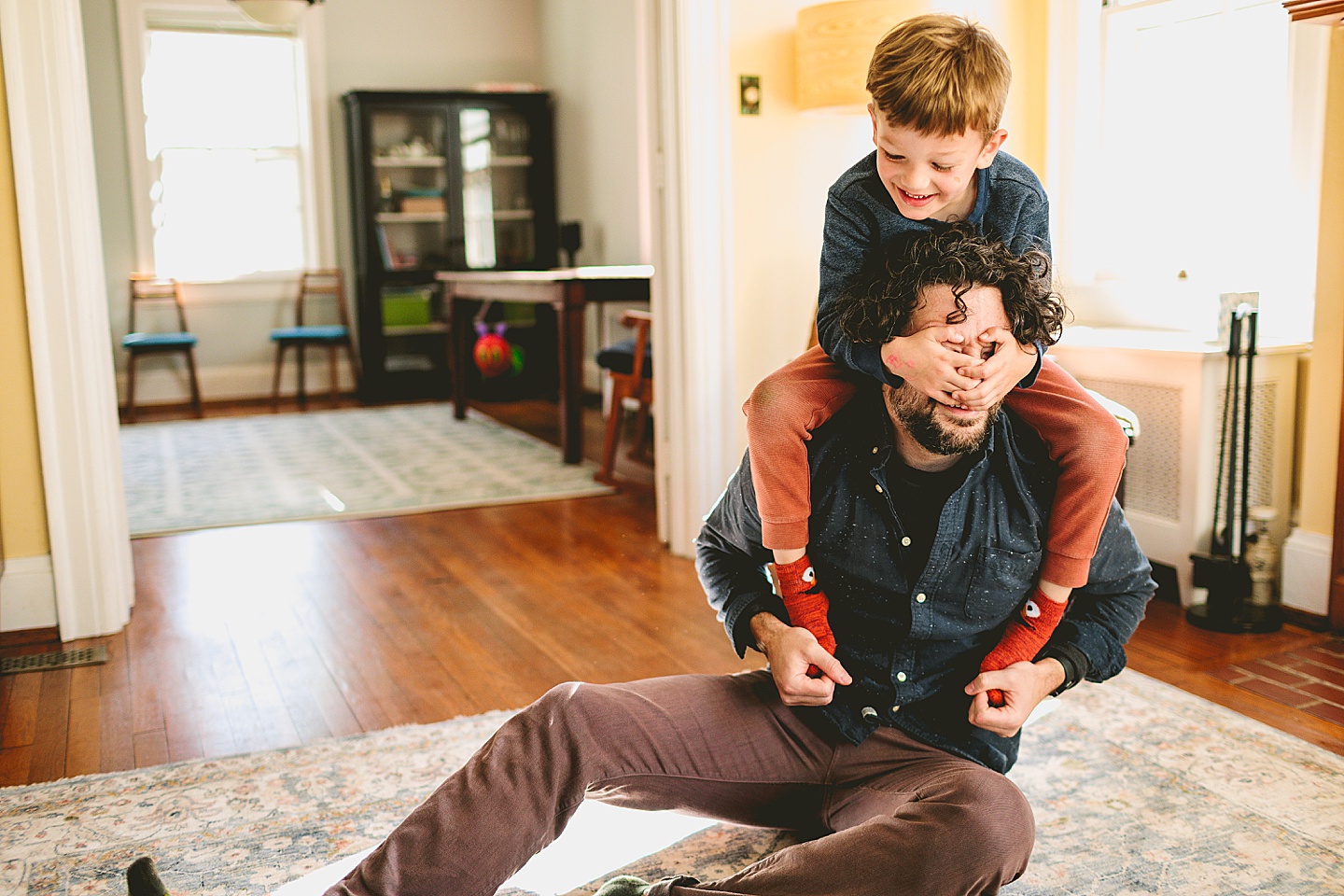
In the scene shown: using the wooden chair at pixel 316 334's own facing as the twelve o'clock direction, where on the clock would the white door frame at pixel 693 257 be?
The white door frame is roughly at 10 o'clock from the wooden chair.

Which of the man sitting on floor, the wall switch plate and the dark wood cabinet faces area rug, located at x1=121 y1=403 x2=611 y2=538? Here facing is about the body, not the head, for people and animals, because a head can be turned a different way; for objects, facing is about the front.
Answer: the dark wood cabinet

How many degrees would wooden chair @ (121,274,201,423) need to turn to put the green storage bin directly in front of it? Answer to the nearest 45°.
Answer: approximately 90° to its left

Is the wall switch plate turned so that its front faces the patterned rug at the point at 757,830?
yes

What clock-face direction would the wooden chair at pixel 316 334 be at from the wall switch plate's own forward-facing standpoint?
The wooden chair is roughly at 5 o'clock from the wall switch plate.

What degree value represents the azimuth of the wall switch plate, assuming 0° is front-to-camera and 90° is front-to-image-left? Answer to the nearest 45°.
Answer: approximately 0°

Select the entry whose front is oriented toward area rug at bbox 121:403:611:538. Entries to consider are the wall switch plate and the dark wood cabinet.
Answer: the dark wood cabinet

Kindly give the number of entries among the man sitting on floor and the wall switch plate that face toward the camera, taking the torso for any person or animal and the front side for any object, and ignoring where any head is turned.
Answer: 2
